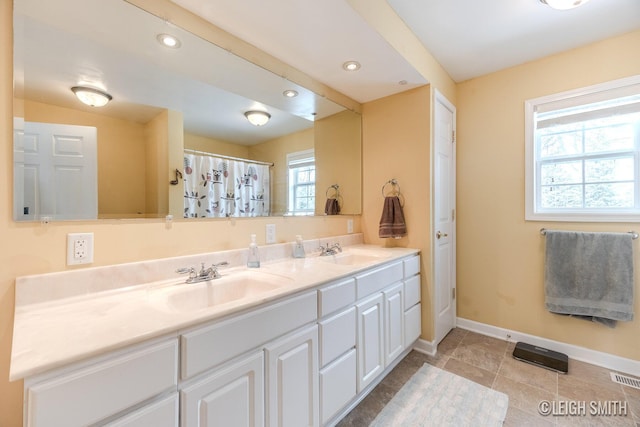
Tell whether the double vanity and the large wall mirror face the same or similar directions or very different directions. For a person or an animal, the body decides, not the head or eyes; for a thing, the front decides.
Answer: same or similar directions

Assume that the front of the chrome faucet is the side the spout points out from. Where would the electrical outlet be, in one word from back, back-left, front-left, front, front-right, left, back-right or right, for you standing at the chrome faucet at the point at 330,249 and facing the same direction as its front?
right

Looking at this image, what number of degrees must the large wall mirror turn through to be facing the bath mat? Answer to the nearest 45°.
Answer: approximately 45° to its left

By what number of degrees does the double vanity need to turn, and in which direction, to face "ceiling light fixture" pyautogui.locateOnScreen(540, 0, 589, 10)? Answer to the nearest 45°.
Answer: approximately 45° to its left

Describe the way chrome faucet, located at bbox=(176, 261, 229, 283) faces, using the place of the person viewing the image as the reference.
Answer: facing the viewer and to the right of the viewer

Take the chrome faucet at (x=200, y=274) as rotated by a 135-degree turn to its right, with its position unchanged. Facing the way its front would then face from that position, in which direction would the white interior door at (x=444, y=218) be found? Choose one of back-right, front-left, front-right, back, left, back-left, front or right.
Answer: back

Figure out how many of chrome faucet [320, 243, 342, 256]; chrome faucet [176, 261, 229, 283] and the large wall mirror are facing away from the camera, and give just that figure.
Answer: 0

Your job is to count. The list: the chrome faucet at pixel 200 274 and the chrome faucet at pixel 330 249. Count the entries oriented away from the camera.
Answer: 0

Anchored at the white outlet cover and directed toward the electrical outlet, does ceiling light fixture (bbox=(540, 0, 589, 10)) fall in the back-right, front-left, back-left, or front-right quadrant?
back-left

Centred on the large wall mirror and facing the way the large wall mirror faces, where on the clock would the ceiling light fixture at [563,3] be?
The ceiling light fixture is roughly at 11 o'clock from the large wall mirror.

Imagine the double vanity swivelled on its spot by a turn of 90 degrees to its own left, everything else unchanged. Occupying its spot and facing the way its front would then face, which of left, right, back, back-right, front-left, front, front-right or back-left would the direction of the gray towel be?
front-right
